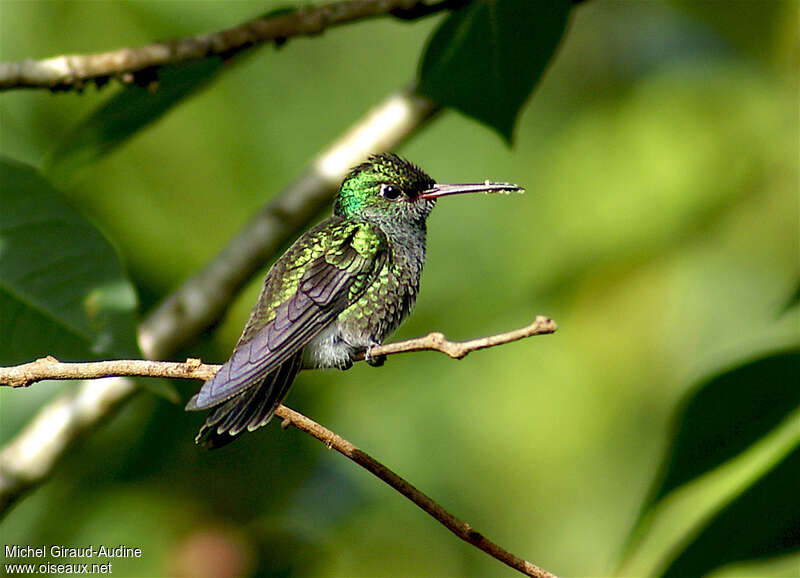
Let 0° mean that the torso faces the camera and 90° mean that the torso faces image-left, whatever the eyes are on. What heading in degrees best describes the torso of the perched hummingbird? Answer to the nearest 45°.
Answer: approximately 270°

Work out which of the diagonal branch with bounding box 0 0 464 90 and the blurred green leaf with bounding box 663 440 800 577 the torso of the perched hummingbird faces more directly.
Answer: the blurred green leaf

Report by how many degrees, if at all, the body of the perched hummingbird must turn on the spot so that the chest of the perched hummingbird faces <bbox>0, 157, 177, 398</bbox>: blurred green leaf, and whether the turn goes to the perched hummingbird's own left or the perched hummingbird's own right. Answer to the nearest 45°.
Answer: approximately 135° to the perched hummingbird's own left

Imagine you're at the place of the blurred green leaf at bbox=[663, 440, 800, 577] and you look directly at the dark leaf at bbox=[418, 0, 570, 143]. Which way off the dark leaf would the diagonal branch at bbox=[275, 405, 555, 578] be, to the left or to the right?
left
